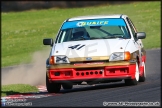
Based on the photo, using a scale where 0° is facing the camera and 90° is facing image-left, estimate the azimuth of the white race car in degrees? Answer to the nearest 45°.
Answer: approximately 0°
